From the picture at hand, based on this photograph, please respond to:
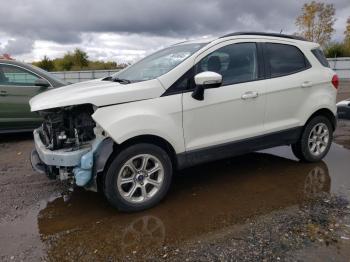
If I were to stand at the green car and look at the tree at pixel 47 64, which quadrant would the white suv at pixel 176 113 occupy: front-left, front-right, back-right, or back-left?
back-right

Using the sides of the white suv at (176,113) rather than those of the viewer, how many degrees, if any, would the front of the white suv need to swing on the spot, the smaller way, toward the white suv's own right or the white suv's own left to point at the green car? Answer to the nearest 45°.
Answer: approximately 90° to the white suv's own right

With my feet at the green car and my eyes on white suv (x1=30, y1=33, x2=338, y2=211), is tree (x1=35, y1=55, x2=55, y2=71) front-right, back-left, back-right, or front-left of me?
back-left

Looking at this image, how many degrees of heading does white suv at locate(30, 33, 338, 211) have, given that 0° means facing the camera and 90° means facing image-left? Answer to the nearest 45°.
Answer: approximately 45°
